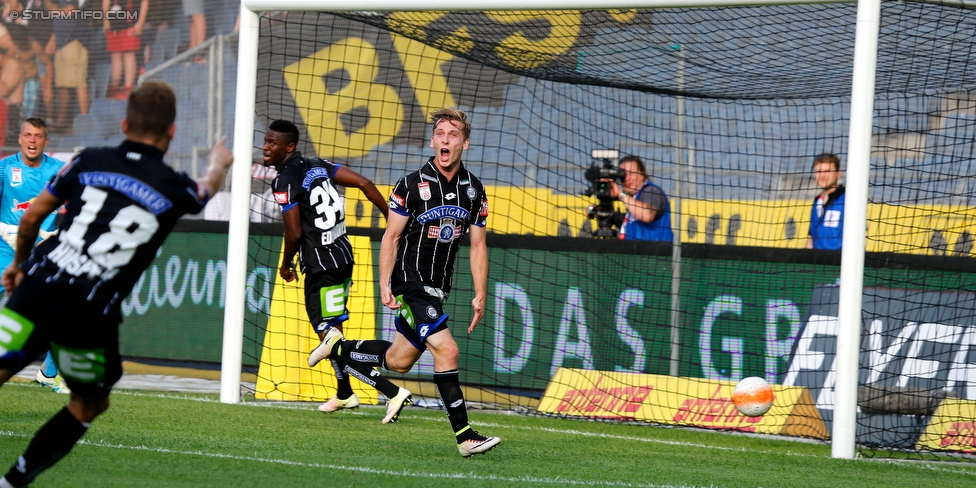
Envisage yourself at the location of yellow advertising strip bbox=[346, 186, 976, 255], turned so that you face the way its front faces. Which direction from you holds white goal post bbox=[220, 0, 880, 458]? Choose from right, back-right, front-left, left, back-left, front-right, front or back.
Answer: front

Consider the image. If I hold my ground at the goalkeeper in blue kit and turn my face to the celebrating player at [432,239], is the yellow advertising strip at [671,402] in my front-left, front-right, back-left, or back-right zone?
front-left

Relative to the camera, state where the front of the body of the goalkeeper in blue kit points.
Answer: toward the camera

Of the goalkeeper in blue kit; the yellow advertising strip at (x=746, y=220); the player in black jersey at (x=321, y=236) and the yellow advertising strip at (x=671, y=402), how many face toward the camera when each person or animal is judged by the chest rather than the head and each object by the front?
3

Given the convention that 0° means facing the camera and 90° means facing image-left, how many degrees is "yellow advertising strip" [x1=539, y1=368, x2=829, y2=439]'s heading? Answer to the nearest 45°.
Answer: approximately 0°

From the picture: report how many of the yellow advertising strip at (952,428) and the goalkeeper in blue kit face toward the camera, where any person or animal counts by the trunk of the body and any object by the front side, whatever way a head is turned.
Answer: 2

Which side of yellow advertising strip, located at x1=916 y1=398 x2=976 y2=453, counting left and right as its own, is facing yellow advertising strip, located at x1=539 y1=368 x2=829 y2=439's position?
right

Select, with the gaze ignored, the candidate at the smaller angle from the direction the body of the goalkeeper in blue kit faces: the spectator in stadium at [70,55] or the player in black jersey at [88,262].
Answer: the player in black jersey

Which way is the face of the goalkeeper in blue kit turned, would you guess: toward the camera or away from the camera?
toward the camera

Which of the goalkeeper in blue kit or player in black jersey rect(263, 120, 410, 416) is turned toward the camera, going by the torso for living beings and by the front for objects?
the goalkeeper in blue kit

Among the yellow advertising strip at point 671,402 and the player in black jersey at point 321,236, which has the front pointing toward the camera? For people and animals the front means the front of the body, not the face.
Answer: the yellow advertising strip

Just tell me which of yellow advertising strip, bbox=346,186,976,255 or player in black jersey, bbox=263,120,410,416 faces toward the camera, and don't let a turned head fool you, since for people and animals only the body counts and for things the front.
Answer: the yellow advertising strip

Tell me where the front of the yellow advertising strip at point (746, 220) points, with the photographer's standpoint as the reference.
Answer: facing the viewer

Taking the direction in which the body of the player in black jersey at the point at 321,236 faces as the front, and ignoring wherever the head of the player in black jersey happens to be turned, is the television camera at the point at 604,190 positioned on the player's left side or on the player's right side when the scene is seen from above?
on the player's right side

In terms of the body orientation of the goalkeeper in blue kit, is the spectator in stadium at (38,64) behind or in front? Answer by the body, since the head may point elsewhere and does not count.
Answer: behind

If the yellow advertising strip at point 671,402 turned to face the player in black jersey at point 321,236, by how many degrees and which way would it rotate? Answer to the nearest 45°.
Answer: approximately 45° to its right

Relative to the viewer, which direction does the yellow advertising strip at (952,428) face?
toward the camera
